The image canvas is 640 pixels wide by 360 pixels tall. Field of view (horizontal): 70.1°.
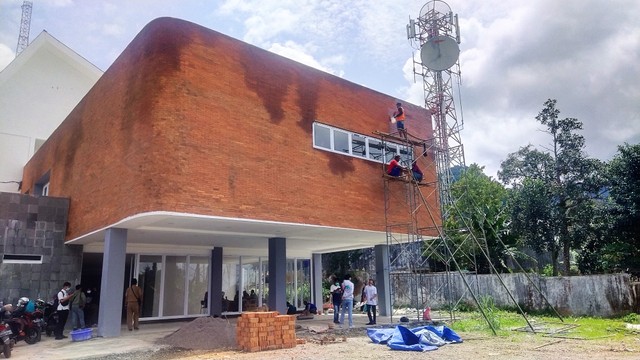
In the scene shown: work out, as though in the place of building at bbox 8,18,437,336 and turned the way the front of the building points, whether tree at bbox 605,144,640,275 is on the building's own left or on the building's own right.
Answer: on the building's own left

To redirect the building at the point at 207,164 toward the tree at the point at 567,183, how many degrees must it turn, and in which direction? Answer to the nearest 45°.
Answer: approximately 45° to its left

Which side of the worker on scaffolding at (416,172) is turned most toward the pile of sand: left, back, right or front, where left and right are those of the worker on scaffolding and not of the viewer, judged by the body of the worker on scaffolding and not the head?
left
